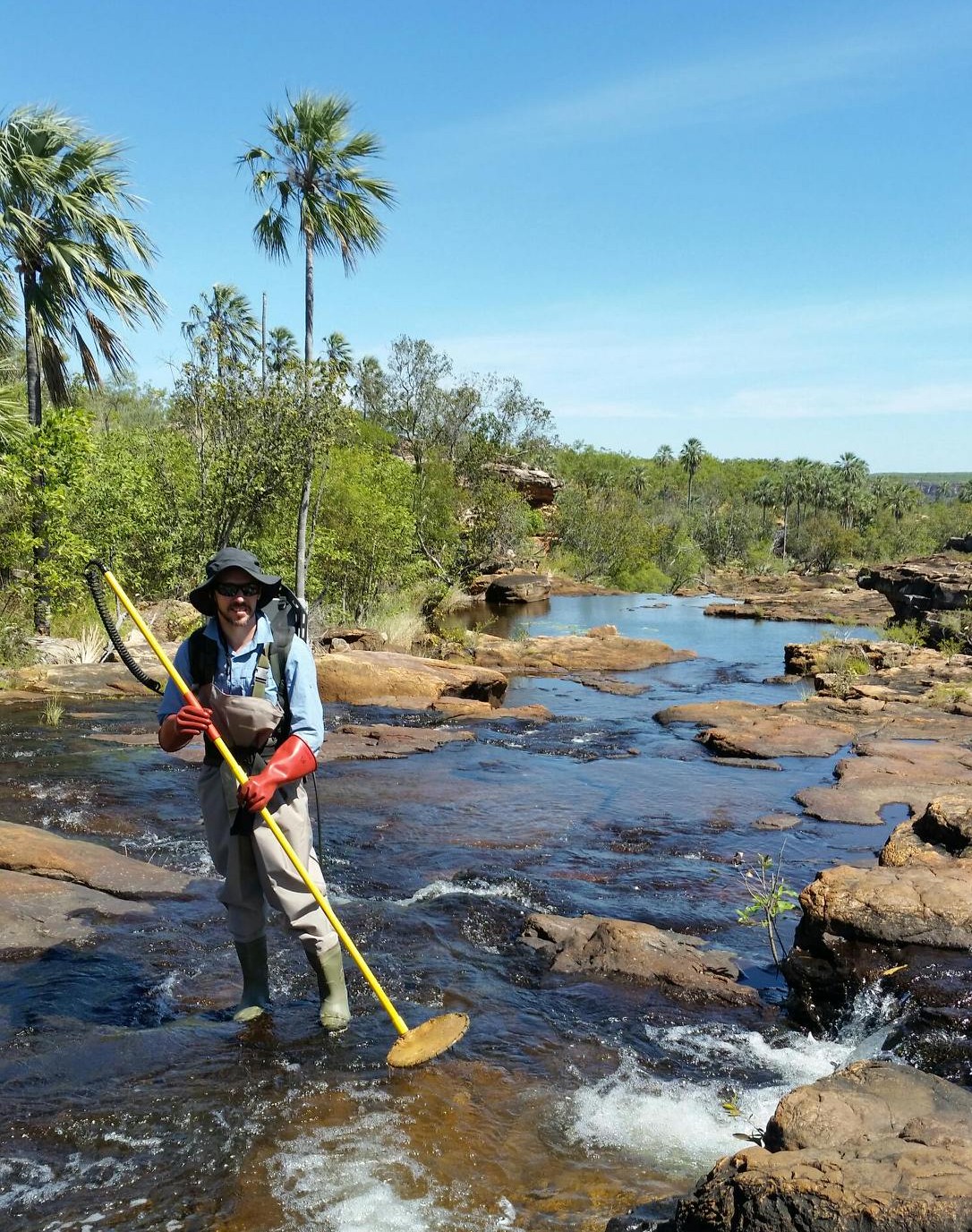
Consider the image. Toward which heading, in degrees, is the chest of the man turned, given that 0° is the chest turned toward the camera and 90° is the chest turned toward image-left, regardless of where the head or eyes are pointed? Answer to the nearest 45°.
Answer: approximately 0°

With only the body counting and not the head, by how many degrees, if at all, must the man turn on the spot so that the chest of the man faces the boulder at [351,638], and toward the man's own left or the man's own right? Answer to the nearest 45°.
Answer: approximately 180°

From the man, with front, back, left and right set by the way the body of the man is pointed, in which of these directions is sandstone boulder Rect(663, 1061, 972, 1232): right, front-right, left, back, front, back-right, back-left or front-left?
front-left

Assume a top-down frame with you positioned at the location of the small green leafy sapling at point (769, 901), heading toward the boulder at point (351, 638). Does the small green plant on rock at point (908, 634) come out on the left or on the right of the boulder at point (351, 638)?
right

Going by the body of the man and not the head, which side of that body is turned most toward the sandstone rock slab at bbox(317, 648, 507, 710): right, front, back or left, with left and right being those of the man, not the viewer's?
back

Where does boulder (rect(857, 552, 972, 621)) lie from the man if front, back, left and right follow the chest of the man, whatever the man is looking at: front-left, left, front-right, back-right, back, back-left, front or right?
back-left

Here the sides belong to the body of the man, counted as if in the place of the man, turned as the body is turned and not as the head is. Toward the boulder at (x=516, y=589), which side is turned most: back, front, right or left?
back

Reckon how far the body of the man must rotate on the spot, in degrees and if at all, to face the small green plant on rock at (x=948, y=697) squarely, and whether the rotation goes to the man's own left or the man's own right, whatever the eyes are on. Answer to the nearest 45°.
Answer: approximately 135° to the man's own left

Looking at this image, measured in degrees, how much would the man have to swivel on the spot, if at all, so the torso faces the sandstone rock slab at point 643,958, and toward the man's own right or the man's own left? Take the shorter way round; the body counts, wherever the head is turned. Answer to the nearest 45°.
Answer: approximately 135° to the man's own left

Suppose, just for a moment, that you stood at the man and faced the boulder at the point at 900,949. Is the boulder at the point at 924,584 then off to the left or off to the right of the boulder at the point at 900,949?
left
